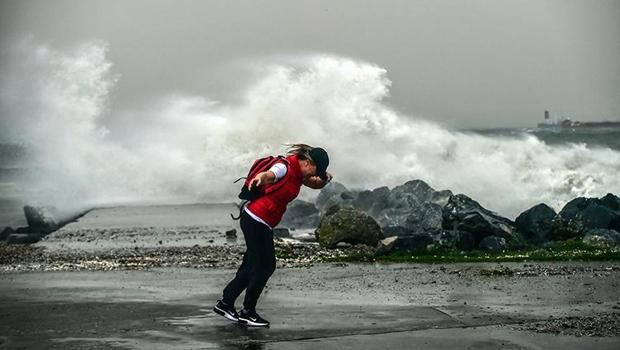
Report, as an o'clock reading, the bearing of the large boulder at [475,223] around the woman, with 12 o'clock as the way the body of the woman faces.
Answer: The large boulder is roughly at 10 o'clock from the woman.

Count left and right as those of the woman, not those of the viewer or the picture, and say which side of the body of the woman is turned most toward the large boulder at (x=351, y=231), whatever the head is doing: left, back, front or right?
left

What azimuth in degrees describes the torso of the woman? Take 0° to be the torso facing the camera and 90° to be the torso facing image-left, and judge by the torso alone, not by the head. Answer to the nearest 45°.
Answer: approximately 270°

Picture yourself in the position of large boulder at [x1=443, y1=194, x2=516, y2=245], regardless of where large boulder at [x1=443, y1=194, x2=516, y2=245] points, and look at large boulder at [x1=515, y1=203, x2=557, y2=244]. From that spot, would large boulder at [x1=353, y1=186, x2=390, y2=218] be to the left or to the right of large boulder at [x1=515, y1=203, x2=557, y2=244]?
left

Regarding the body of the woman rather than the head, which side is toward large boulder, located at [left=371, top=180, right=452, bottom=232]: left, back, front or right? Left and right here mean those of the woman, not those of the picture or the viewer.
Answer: left

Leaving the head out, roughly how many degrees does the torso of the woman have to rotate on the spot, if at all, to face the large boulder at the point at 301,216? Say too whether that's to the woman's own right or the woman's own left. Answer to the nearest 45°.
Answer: approximately 90° to the woman's own left

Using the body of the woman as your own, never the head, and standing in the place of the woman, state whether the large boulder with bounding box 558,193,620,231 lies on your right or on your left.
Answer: on your left

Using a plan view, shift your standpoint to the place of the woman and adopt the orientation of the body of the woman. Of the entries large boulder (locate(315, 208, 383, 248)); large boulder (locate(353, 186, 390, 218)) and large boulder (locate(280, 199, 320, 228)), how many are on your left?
3

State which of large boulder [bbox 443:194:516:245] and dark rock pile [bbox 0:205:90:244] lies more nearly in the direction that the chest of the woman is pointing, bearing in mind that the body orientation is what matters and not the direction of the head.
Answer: the large boulder

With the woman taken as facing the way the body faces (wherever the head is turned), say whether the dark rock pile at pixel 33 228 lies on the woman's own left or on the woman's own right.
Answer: on the woman's own left

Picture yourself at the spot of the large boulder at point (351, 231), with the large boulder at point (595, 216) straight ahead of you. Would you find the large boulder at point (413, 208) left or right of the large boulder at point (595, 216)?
left
